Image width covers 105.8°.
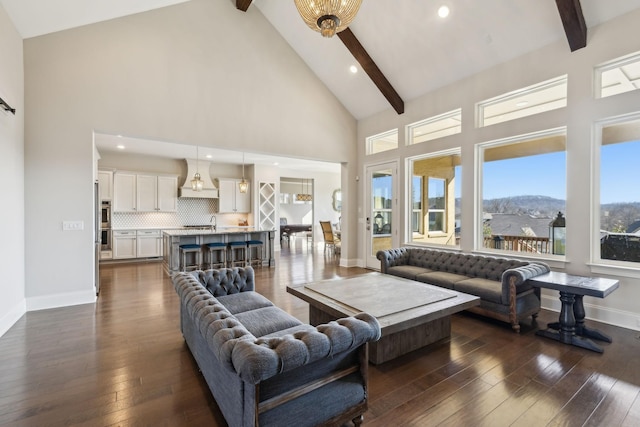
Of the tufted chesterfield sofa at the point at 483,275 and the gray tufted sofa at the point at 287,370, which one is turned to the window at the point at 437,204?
the gray tufted sofa

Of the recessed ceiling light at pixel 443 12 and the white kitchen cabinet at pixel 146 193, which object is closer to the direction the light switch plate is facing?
the recessed ceiling light

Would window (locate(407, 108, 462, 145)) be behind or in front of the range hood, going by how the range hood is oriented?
in front

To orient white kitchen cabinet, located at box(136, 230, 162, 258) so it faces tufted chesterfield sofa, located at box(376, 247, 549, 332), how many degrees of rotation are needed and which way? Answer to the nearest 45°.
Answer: approximately 45° to its left

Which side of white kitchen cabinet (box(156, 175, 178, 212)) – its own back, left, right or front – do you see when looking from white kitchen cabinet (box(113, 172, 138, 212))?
right

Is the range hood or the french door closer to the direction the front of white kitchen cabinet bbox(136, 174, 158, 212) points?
the french door

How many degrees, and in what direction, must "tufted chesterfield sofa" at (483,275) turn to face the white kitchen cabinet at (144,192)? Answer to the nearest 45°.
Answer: approximately 45° to its right

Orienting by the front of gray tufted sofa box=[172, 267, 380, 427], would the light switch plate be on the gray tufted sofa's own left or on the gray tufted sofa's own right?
on the gray tufted sofa's own left

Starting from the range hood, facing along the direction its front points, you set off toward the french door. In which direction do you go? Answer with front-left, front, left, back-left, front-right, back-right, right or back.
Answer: front-left

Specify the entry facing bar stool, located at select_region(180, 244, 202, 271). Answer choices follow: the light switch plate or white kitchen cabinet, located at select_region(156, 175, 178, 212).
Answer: the white kitchen cabinet

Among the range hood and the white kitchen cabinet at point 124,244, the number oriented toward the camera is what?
2

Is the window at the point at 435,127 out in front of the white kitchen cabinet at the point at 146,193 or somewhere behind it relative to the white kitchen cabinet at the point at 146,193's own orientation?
in front
